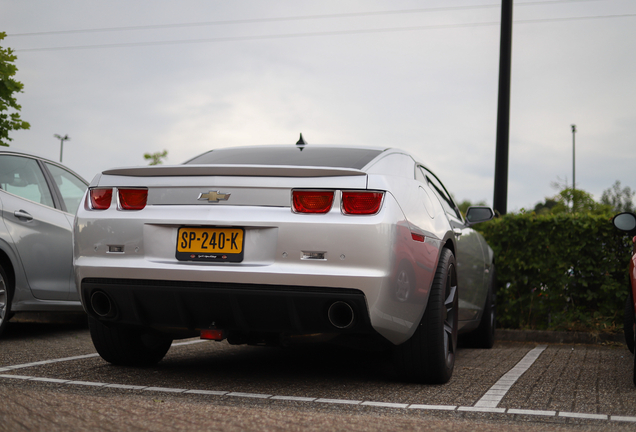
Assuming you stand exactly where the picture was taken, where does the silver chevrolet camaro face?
facing away from the viewer and to the right of the viewer

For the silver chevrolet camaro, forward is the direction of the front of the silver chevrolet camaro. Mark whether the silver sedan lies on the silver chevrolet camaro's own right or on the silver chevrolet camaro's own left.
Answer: on the silver chevrolet camaro's own left

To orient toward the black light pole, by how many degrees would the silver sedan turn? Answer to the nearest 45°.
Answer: approximately 45° to its right

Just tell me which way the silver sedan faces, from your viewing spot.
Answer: facing away from the viewer and to the right of the viewer

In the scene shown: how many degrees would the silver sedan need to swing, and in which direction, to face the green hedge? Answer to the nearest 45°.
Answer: approximately 45° to its right

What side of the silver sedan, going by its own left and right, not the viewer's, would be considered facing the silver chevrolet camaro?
right
